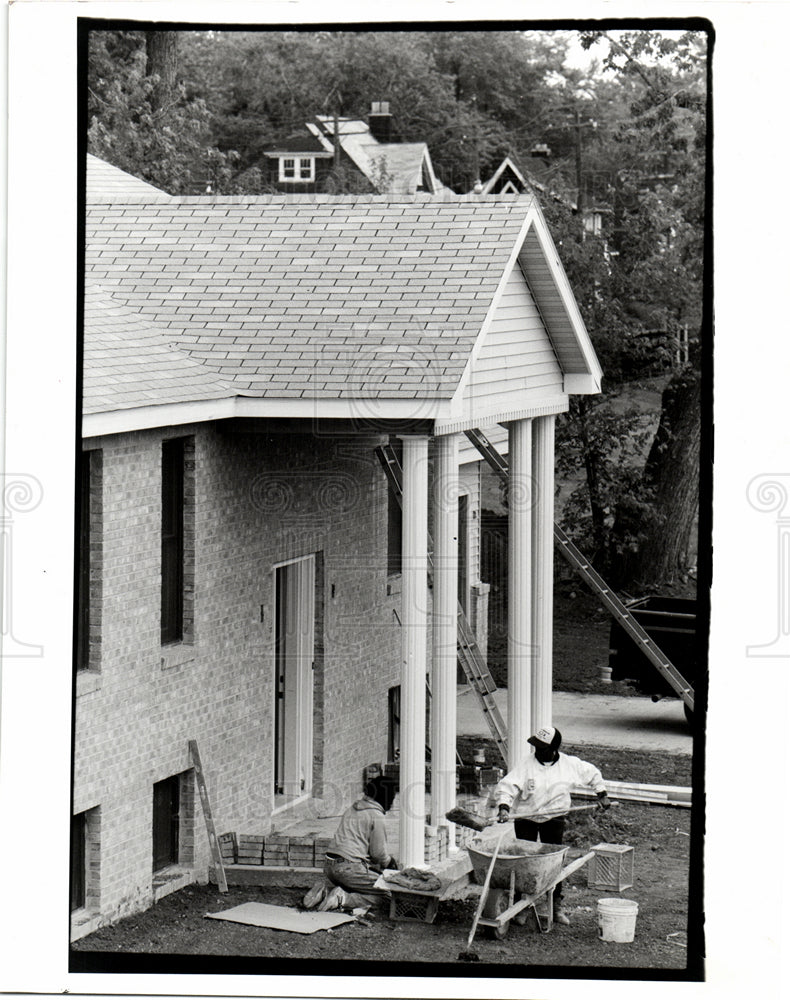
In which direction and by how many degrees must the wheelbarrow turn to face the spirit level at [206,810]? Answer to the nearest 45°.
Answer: approximately 45° to its right

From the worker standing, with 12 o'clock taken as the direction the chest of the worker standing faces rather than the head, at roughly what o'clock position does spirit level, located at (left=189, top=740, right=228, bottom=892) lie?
The spirit level is roughly at 3 o'clock from the worker standing.

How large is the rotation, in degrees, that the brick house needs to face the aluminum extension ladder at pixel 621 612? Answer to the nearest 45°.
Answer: approximately 45° to its left

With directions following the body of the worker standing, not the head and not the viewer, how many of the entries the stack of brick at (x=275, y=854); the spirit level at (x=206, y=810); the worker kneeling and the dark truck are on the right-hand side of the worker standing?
3

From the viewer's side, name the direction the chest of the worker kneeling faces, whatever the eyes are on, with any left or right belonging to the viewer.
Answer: facing away from the viewer and to the right of the viewer

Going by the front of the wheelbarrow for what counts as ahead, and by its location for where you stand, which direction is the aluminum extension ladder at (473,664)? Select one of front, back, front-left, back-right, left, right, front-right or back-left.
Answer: back-right

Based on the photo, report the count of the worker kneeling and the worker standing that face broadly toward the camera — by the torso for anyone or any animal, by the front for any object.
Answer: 1

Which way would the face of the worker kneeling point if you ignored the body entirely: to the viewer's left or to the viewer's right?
to the viewer's right

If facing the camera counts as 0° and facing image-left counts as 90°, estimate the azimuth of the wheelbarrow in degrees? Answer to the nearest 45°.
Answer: approximately 45°
